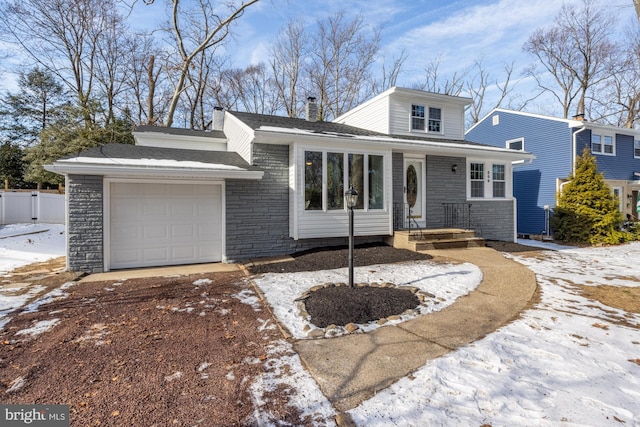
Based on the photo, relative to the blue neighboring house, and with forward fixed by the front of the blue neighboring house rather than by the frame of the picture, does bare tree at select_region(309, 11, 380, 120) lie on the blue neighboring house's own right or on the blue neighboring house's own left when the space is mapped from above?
on the blue neighboring house's own right

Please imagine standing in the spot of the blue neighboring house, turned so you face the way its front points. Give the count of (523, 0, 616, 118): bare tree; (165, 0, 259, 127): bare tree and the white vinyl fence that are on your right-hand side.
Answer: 2

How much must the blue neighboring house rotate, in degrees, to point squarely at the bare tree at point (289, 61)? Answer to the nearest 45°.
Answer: approximately 135° to its right

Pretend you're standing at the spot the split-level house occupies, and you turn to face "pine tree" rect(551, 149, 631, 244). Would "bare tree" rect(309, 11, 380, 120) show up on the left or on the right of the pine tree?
left

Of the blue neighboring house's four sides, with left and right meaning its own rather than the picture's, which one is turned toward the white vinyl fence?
right

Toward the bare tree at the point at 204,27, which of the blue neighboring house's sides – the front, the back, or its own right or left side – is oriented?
right

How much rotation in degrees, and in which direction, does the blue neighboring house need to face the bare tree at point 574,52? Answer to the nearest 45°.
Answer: approximately 135° to its left

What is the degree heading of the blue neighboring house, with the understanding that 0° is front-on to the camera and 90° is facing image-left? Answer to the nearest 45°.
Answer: approximately 315°

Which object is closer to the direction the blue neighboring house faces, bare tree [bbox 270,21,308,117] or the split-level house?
the split-level house

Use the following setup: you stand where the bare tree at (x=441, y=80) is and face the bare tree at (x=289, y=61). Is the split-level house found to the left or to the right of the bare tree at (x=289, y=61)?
left

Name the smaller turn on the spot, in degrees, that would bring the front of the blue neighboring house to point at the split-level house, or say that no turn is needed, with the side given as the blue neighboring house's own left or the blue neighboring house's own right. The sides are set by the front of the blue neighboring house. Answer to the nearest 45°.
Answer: approximately 90° to the blue neighboring house's own right

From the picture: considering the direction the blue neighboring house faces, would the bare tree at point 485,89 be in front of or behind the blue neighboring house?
behind

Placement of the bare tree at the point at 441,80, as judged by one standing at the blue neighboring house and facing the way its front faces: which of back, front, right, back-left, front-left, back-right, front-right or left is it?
back
